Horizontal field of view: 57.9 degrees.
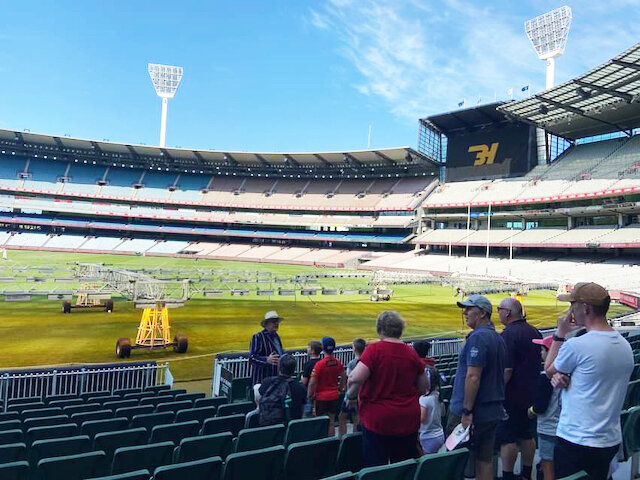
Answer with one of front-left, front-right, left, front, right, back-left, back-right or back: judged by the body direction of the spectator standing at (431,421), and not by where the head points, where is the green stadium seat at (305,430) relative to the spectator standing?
front-left

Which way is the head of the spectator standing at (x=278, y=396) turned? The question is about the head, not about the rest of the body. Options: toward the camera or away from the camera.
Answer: away from the camera

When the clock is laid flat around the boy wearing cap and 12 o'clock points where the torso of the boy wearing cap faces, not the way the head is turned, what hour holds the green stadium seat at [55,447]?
The green stadium seat is roughly at 8 o'clock from the boy wearing cap.

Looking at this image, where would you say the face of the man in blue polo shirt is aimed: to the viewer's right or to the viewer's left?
to the viewer's left

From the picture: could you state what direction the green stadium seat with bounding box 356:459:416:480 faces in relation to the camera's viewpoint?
facing away from the viewer and to the left of the viewer

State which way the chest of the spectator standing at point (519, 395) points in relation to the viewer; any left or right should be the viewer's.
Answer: facing away from the viewer and to the left of the viewer

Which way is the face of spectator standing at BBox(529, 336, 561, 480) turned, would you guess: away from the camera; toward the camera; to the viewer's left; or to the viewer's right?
to the viewer's left

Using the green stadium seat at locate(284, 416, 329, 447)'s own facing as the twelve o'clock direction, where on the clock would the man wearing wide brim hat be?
The man wearing wide brim hat is roughly at 1 o'clock from the green stadium seat.

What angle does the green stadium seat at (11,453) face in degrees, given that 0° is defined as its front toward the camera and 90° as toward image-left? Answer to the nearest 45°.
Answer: approximately 180°

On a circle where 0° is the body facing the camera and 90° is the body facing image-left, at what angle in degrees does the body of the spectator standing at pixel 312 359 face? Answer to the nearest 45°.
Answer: approximately 135°

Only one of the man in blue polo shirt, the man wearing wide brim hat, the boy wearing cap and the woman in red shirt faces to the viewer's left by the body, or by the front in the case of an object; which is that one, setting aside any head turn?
the man in blue polo shirt

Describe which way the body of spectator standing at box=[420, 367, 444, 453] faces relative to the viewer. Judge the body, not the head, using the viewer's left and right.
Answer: facing away from the viewer and to the left of the viewer
